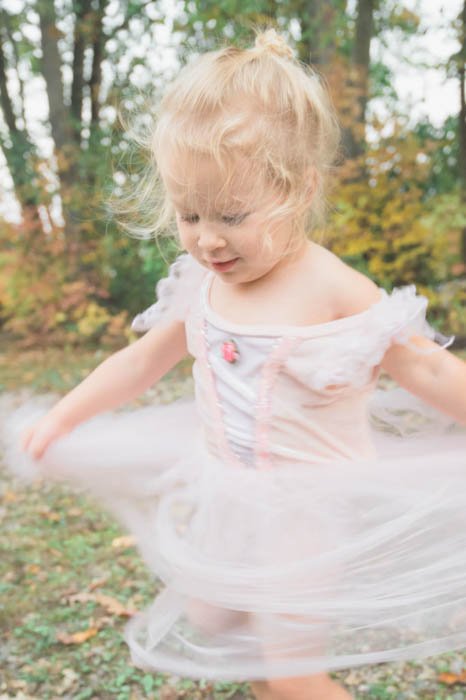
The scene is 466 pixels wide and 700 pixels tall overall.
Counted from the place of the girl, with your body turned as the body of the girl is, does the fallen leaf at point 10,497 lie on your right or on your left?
on your right

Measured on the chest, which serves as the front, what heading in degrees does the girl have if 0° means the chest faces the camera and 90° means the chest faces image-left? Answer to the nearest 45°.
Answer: approximately 45°

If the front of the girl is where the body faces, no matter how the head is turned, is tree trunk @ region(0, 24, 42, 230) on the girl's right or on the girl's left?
on the girl's right

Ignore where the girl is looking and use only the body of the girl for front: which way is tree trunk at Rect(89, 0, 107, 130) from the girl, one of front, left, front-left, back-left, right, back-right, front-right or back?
back-right

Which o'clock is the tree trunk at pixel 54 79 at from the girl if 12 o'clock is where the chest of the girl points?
The tree trunk is roughly at 4 o'clock from the girl.

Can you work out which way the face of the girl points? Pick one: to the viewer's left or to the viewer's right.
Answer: to the viewer's left
